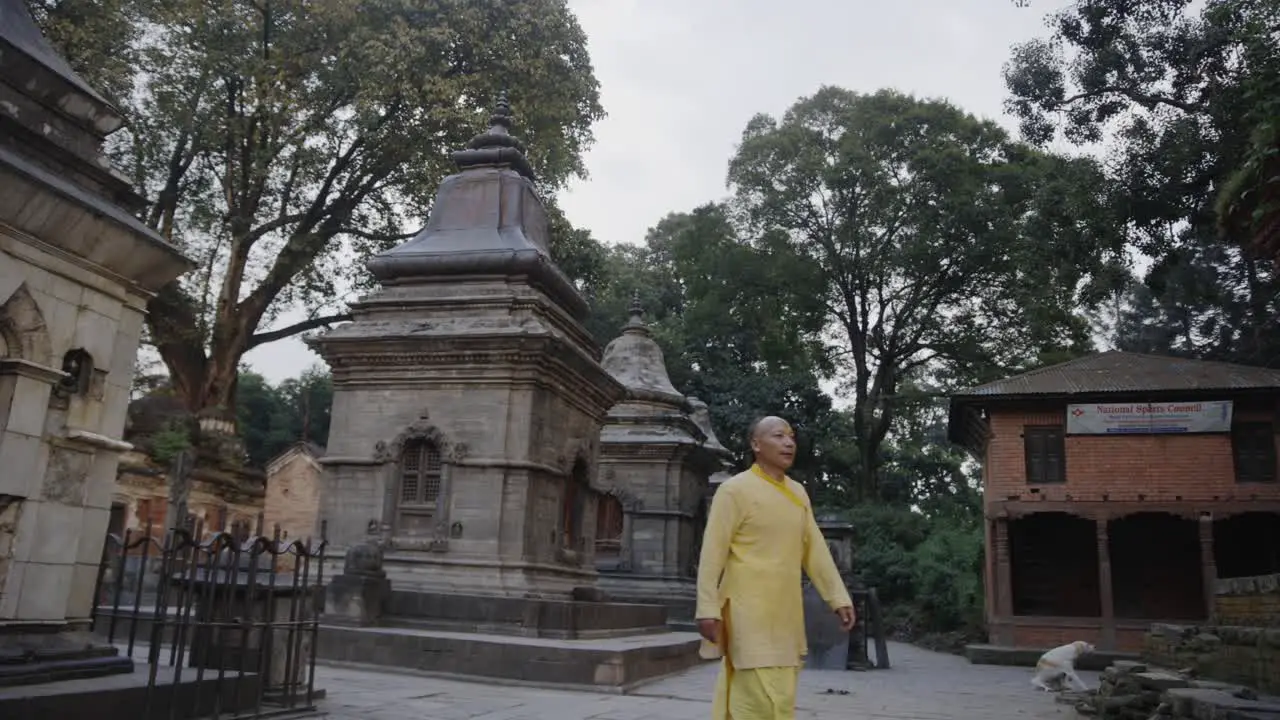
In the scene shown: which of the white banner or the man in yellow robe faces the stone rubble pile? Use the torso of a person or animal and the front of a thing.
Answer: the white banner

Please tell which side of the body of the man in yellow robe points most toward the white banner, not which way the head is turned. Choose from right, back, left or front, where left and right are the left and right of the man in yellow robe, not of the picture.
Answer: left

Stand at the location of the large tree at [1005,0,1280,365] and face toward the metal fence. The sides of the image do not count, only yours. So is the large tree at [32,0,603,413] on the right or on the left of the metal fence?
right

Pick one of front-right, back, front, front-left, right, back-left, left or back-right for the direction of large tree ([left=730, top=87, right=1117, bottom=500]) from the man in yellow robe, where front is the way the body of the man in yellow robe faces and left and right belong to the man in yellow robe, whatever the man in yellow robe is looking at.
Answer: back-left

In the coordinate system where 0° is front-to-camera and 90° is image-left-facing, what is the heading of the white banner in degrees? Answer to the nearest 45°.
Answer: approximately 0°

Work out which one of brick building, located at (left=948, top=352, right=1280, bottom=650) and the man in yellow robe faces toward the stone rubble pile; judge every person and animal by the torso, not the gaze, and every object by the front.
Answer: the brick building

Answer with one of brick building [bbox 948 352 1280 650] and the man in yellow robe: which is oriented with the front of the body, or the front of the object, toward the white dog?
the brick building

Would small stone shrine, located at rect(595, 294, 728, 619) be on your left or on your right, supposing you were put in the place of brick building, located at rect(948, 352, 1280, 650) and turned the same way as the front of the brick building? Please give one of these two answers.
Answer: on your right
